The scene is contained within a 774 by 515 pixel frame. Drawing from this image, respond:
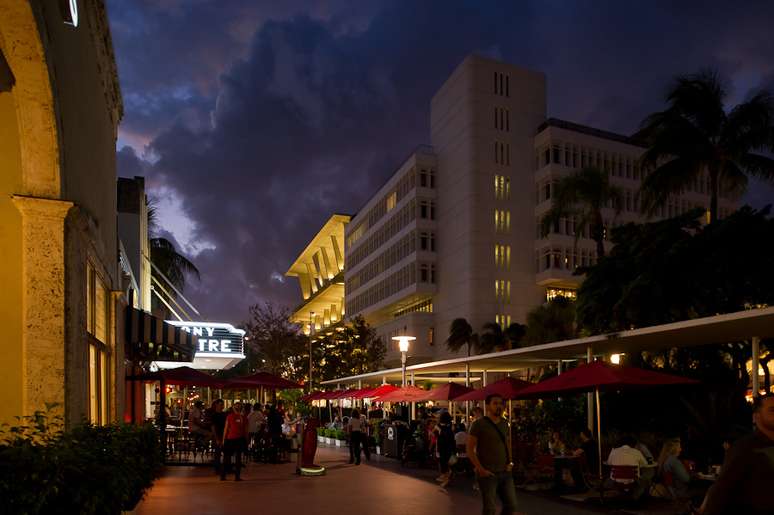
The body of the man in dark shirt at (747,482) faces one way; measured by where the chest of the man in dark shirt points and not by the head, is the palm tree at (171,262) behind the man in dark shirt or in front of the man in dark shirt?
behind

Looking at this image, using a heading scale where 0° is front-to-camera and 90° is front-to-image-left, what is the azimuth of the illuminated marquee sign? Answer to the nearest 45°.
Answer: approximately 0°

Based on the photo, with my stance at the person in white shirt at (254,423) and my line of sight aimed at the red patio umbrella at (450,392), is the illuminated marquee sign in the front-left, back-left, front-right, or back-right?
front-left
